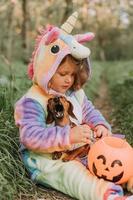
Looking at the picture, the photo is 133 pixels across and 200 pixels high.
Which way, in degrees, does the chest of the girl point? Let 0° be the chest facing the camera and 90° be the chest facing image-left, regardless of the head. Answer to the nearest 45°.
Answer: approximately 315°

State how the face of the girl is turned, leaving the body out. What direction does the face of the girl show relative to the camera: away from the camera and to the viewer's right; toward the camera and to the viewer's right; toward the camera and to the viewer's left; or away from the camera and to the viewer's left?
toward the camera and to the viewer's right
